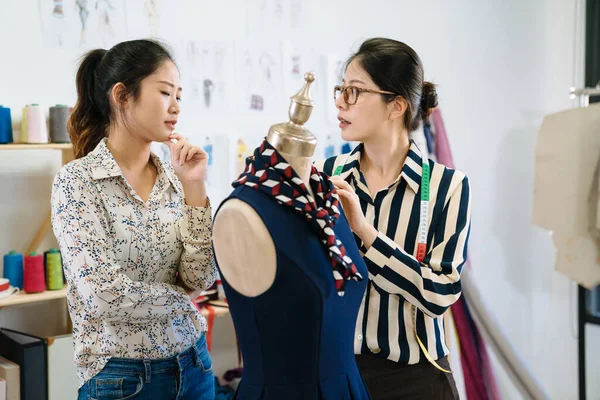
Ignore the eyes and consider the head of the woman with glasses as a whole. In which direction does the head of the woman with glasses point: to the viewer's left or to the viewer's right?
to the viewer's left

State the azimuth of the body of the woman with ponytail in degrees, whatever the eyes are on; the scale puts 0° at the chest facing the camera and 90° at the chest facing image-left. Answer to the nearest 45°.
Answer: approximately 315°

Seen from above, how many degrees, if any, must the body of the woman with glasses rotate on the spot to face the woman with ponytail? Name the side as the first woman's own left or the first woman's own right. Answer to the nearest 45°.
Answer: approximately 45° to the first woman's own right

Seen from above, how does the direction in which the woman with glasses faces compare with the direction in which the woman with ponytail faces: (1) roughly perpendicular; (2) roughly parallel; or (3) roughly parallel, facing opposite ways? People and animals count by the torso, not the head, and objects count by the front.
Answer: roughly perpendicular

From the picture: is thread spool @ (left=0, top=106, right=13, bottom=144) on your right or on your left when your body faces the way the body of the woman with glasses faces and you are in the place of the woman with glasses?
on your right

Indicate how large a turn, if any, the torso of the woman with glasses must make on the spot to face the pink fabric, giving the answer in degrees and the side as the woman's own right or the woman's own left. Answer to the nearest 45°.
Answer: approximately 135° to the woman's own right
